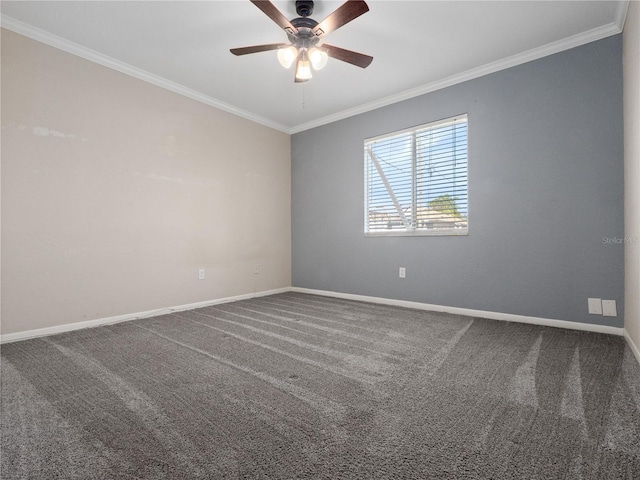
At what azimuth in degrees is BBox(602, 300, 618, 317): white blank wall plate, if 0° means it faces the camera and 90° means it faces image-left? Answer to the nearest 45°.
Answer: approximately 0°

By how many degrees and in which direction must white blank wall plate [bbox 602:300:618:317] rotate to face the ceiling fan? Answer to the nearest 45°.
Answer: approximately 45° to its right

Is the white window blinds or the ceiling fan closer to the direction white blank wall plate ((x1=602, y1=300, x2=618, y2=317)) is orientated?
the ceiling fan

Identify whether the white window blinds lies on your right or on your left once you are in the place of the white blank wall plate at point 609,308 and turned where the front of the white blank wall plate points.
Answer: on your right
